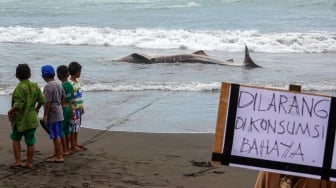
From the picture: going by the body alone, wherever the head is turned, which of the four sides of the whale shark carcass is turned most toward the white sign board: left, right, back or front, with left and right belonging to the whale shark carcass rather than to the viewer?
left

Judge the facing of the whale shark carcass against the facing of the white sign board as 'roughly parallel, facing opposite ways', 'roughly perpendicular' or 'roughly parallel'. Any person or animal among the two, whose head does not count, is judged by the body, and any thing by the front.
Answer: roughly perpendicular

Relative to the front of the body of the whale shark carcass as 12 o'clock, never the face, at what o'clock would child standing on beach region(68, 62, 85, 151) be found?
The child standing on beach is roughly at 9 o'clock from the whale shark carcass.

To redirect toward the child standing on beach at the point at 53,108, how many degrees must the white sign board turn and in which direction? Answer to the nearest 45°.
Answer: approximately 135° to its right

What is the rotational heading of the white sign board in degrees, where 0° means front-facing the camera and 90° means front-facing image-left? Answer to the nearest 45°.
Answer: approximately 0°

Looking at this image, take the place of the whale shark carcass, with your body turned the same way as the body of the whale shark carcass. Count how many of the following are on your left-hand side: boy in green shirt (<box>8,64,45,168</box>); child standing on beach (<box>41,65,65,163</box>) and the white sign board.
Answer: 3

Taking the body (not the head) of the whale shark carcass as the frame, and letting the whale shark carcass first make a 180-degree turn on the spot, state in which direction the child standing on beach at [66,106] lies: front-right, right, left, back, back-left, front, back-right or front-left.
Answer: right

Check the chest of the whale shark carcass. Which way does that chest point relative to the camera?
to the viewer's left

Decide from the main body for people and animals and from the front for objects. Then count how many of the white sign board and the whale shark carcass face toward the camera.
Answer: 1

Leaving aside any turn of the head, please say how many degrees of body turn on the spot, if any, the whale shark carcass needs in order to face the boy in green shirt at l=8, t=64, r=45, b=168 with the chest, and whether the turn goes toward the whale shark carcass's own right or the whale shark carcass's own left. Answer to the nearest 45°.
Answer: approximately 90° to the whale shark carcass's own left

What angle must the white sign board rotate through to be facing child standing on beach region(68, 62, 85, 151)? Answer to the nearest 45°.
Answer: approximately 135° to its right

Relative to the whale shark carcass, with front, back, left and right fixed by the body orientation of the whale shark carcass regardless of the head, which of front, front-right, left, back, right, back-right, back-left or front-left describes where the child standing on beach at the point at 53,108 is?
left
